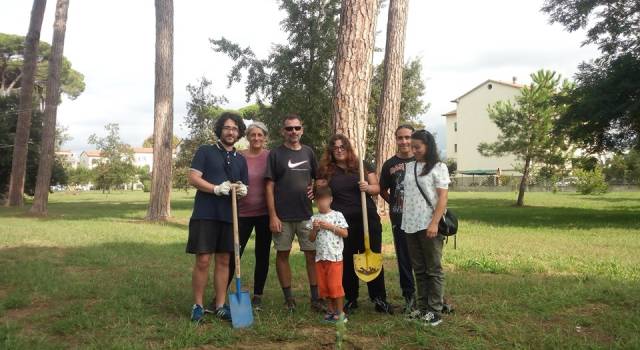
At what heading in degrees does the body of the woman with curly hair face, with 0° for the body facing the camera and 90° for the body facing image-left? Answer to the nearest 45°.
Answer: approximately 0°

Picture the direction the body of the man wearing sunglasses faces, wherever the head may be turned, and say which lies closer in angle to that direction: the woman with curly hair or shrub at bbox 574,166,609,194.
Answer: the woman with curly hair

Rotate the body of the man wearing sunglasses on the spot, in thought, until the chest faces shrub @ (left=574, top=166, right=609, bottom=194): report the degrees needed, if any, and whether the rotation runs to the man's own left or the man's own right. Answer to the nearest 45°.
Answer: approximately 135° to the man's own left

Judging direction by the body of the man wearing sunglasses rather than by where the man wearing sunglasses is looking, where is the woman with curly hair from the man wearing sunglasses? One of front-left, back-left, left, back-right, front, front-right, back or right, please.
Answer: left

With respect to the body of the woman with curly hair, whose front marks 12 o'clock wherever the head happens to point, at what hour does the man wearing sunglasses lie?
The man wearing sunglasses is roughly at 3 o'clock from the woman with curly hair.

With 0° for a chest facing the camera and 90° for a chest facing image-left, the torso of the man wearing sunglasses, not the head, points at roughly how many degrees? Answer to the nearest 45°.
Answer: approximately 0°

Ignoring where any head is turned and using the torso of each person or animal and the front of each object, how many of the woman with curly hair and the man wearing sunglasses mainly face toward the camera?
2

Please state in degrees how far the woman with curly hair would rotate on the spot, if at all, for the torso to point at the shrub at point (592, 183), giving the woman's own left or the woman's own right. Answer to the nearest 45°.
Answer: approximately 135° to the woman's own left
